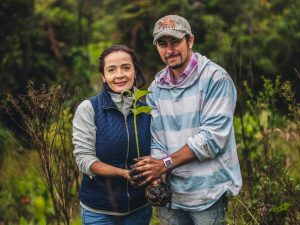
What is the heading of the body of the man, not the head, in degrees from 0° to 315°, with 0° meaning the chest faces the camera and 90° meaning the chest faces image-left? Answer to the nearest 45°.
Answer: approximately 45°

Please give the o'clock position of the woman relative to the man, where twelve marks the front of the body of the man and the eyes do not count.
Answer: The woman is roughly at 2 o'clock from the man.
